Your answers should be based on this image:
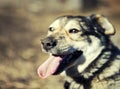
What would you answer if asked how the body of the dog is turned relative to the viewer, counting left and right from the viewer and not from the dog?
facing the viewer and to the left of the viewer

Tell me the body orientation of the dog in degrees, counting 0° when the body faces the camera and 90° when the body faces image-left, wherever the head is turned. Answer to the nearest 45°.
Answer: approximately 45°
